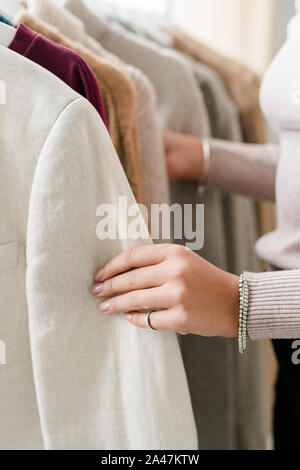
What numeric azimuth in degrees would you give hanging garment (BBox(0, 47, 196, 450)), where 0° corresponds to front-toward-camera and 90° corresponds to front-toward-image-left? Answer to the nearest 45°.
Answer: approximately 45°
